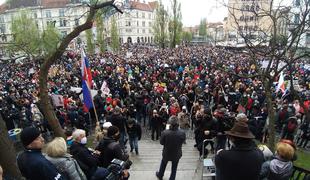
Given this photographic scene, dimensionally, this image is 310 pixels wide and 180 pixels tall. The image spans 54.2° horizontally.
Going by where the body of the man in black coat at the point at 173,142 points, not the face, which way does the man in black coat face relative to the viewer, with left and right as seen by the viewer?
facing away from the viewer

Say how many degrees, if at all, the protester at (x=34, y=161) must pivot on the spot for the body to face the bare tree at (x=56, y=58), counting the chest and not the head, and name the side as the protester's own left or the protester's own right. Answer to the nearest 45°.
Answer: approximately 45° to the protester's own left

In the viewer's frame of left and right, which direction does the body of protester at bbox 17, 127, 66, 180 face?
facing away from the viewer and to the right of the viewer

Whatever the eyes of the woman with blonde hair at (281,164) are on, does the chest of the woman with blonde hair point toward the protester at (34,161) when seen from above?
no

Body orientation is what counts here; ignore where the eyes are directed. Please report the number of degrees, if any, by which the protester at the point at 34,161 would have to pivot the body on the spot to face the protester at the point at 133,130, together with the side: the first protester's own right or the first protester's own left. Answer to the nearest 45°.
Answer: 0° — they already face them

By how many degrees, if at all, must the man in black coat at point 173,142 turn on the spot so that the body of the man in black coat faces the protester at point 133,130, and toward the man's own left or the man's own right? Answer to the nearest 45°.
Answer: approximately 45° to the man's own left

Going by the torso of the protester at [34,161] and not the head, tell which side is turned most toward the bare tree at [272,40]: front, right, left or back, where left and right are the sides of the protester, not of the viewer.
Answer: front

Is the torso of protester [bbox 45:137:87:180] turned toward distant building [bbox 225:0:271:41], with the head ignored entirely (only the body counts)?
yes

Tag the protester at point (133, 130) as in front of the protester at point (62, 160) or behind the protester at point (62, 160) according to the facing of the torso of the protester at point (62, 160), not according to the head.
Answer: in front
